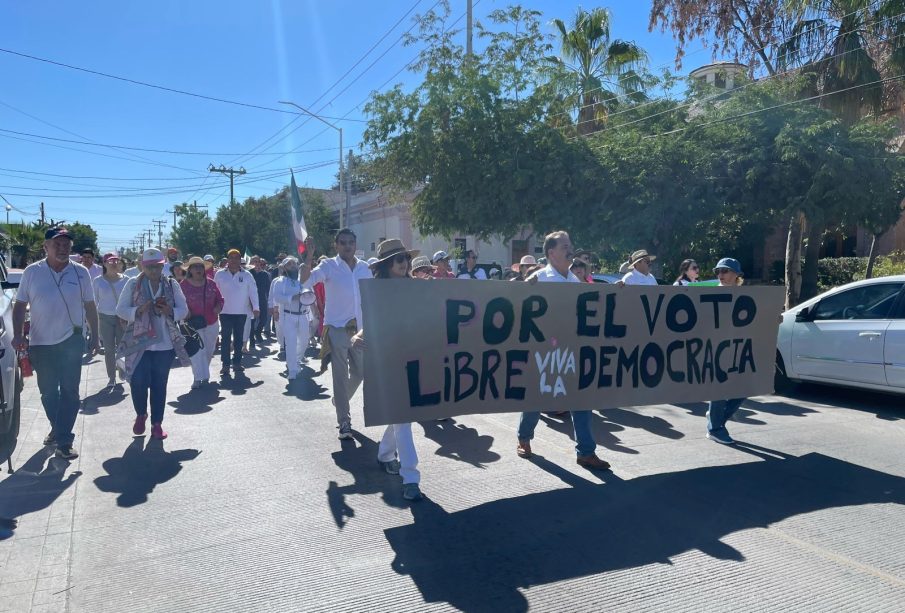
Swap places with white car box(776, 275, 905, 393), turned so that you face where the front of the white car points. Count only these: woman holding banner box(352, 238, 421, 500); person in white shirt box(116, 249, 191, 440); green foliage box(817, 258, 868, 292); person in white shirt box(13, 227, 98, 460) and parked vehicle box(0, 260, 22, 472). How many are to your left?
4

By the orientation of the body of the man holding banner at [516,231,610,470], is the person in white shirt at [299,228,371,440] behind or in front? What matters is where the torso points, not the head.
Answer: behind

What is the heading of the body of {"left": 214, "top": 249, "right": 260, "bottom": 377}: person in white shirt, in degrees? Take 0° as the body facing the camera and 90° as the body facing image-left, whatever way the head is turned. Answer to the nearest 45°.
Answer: approximately 0°

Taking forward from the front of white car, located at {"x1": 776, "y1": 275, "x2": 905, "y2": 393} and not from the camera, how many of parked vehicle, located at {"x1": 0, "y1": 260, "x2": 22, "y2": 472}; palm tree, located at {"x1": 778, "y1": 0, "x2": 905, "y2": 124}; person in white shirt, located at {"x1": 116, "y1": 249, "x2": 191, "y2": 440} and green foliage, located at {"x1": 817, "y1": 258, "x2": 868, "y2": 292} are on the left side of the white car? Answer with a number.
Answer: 2

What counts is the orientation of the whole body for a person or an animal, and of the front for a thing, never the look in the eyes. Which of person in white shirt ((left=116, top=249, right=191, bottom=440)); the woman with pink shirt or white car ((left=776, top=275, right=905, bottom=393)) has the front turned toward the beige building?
the white car

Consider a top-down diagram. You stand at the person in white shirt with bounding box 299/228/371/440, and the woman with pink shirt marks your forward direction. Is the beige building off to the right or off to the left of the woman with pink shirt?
right

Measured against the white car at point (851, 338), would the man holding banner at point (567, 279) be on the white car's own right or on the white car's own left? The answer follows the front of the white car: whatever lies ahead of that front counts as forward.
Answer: on the white car's own left

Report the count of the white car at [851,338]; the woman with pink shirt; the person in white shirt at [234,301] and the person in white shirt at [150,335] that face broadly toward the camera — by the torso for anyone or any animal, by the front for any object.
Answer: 3

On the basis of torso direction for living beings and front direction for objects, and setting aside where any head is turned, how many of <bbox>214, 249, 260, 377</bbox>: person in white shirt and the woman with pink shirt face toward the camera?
2
